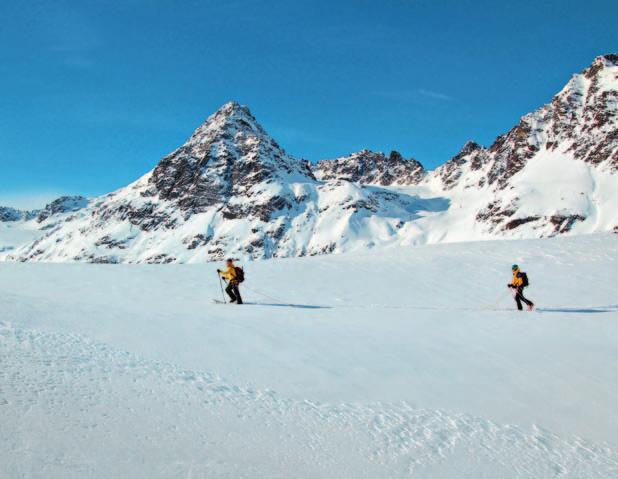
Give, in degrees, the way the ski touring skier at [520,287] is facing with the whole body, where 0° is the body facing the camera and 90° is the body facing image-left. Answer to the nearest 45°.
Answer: approximately 90°

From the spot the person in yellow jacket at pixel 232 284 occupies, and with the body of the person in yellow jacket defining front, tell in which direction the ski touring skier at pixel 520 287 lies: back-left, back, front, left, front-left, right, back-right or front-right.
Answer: back

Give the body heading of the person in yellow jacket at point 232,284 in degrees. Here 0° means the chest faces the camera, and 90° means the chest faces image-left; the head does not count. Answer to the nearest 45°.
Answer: approximately 90°

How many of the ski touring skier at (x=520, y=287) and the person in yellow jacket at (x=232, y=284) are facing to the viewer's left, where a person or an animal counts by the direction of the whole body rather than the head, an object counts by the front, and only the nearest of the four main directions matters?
2

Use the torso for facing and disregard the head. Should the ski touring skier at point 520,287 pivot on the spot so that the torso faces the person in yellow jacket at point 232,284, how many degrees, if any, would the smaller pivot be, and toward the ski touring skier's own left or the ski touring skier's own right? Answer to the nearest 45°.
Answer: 0° — they already face them
